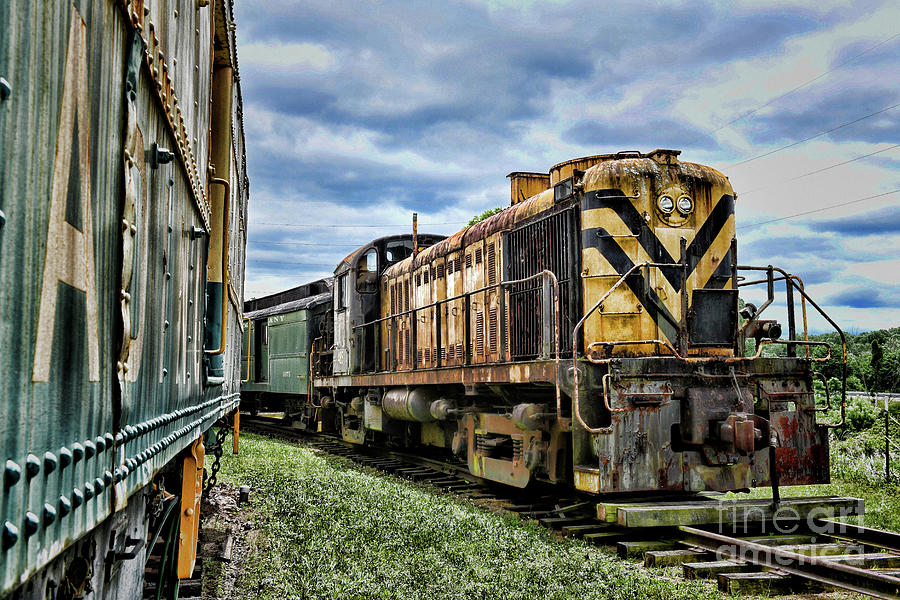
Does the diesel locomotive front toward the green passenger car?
no

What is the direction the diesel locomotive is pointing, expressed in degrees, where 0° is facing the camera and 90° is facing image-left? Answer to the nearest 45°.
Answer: approximately 315°

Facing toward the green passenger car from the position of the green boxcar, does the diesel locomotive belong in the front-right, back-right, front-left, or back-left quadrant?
front-right

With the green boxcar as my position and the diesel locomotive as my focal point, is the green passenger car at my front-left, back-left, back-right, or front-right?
front-left

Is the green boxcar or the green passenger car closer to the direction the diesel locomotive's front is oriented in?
the green boxcar
